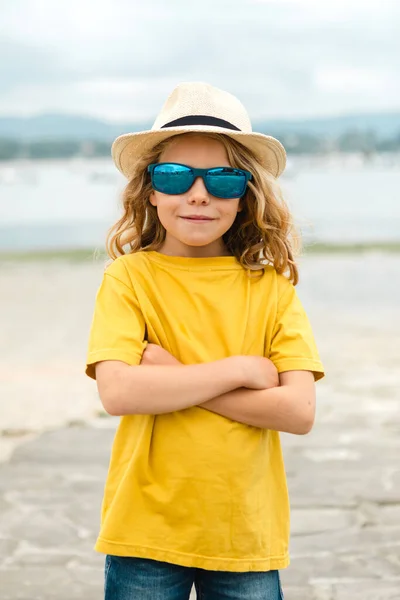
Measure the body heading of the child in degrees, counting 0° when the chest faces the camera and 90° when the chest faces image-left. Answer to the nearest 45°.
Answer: approximately 0°
